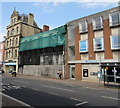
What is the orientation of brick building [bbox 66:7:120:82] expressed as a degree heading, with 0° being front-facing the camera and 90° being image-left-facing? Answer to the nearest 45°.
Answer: approximately 45°

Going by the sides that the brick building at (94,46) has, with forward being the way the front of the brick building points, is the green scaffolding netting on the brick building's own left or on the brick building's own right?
on the brick building's own right
